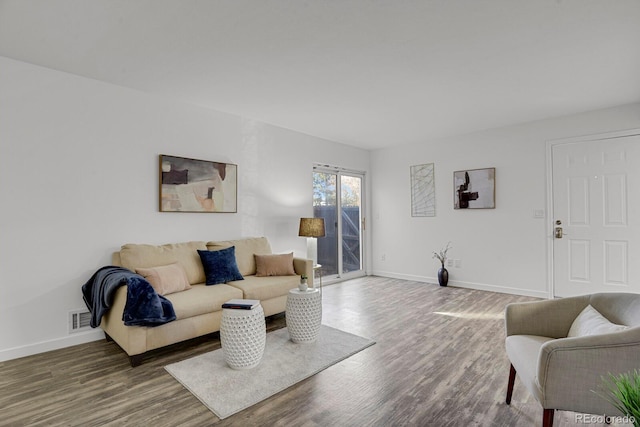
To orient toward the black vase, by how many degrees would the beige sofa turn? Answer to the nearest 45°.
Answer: approximately 45° to its left

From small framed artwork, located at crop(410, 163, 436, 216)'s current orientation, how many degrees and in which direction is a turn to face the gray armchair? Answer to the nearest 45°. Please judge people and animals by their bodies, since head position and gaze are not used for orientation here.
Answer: approximately 45° to its left

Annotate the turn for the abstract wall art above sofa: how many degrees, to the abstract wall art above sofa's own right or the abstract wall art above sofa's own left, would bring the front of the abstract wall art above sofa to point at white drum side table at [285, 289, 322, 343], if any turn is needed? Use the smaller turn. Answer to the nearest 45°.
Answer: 0° — it already faces it

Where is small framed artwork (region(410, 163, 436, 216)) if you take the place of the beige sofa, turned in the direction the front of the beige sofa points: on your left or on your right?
on your left

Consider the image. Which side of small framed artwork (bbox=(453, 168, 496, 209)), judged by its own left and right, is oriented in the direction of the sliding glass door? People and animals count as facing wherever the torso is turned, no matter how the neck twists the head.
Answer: right

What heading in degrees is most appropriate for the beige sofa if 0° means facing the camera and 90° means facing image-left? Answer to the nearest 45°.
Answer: approximately 315°

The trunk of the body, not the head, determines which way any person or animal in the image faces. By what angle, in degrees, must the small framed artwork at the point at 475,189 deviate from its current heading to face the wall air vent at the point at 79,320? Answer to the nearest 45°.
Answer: approximately 45° to its right

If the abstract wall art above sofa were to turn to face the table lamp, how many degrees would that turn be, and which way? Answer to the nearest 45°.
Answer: approximately 45° to its left

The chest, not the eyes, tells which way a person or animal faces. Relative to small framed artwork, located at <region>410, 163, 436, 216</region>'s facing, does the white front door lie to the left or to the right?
on its left

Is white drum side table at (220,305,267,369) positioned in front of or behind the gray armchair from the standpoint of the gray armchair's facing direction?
in front
